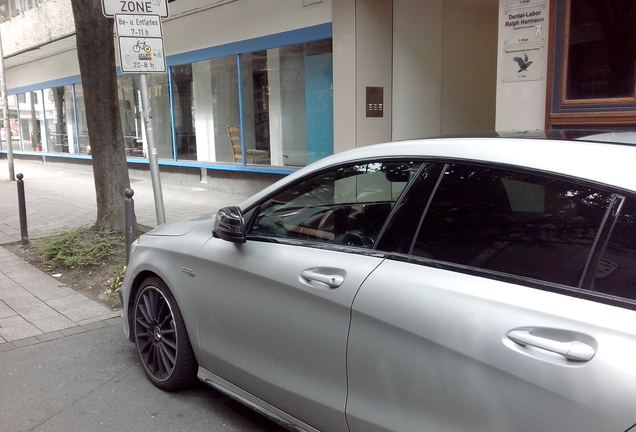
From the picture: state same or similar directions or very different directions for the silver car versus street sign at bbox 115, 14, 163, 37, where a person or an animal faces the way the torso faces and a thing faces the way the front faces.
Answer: very different directions

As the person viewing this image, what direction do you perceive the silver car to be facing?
facing away from the viewer and to the left of the viewer

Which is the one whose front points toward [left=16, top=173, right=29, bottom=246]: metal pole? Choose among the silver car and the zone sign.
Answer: the silver car

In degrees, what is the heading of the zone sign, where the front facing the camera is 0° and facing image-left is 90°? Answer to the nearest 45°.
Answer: approximately 0°

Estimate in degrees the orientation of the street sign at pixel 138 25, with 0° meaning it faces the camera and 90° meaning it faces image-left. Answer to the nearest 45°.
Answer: approximately 0°

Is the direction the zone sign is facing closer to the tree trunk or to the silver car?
the silver car

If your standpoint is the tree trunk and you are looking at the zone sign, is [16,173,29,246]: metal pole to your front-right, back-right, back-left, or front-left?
back-right

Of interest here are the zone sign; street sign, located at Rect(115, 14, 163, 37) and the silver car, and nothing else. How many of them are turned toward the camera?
2
